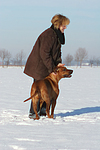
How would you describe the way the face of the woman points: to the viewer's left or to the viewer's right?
to the viewer's right

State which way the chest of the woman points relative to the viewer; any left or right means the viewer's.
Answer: facing to the right of the viewer

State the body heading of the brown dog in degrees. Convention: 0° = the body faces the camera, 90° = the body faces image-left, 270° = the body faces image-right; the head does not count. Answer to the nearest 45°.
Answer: approximately 225°
